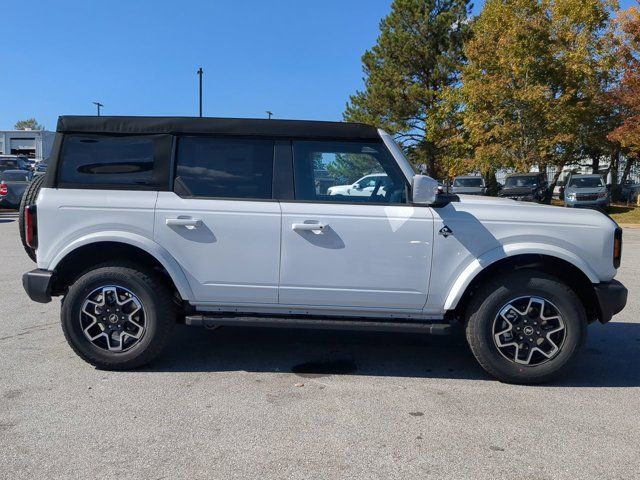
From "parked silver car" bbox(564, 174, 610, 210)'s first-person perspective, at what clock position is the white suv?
The white suv is roughly at 12 o'clock from the parked silver car.

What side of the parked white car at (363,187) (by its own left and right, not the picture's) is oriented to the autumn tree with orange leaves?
back

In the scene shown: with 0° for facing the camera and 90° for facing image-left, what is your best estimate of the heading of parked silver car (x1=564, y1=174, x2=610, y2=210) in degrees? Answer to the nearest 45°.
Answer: approximately 0°

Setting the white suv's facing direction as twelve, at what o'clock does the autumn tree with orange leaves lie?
The autumn tree with orange leaves is roughly at 10 o'clock from the white suv.

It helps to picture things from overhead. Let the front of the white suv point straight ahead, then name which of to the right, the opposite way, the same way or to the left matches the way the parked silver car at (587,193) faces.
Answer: to the right

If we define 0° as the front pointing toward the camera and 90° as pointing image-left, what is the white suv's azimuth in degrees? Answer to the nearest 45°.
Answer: approximately 270°

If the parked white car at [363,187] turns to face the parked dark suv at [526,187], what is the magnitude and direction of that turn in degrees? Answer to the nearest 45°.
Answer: approximately 135° to its right

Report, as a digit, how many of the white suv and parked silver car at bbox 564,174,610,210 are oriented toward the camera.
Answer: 1

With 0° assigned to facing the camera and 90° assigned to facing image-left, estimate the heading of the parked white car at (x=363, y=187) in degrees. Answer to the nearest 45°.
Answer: approximately 45°
